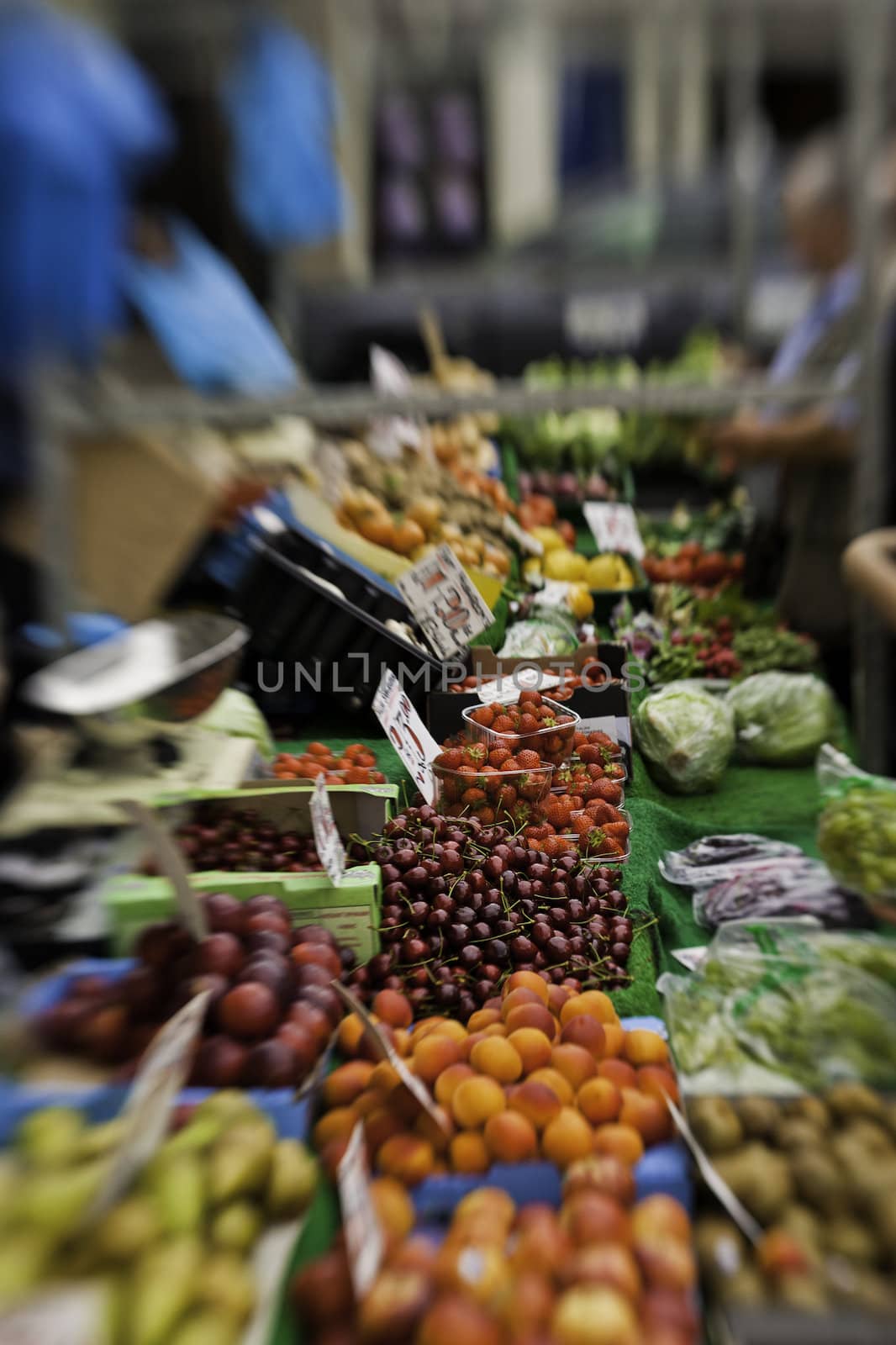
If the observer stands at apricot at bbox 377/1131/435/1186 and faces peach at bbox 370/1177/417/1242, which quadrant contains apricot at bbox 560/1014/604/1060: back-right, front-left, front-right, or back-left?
back-left

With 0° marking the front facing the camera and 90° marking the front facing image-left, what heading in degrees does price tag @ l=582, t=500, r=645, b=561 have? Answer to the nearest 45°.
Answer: approximately 0°

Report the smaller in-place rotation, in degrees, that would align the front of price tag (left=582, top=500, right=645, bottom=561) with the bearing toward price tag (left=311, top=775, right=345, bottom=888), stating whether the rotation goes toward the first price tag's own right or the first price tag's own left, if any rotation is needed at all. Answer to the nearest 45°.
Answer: approximately 45° to the first price tag's own right
